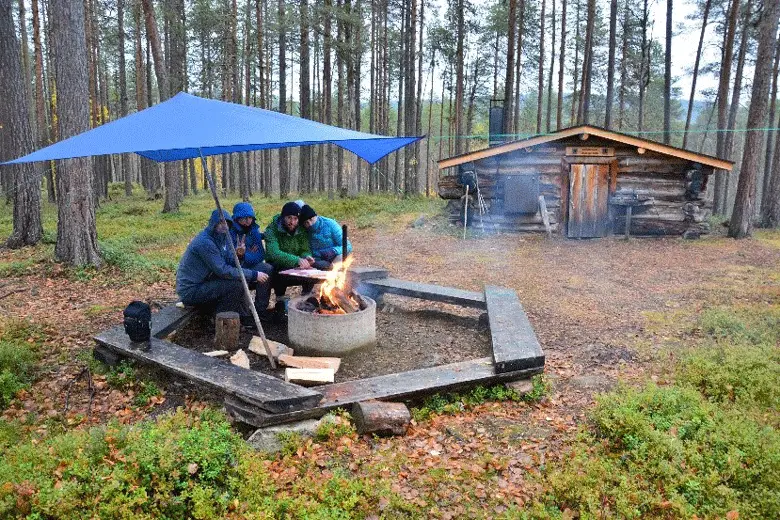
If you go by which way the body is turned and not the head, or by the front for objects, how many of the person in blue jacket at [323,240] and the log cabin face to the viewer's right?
0

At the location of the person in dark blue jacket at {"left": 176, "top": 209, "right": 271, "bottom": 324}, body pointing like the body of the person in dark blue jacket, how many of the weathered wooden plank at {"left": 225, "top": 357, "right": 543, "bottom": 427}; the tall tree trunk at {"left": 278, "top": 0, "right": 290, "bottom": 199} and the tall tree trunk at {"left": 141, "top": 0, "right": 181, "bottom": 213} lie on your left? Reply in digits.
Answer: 2

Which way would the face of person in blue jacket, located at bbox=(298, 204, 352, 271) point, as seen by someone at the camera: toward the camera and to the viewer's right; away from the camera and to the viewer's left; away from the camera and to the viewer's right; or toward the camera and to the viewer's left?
toward the camera and to the viewer's left

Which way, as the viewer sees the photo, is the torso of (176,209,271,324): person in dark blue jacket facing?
to the viewer's right

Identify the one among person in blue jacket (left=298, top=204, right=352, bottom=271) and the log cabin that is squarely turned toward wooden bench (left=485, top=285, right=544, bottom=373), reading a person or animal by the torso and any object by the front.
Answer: the log cabin

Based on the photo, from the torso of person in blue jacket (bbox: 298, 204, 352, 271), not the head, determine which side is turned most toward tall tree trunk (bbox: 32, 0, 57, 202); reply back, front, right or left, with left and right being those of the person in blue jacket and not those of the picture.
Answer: right

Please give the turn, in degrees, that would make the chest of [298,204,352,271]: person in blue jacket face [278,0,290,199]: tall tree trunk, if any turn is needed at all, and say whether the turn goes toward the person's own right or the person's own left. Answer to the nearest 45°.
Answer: approximately 135° to the person's own right

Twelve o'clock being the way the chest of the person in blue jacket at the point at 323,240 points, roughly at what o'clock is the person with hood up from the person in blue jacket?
The person with hood up is roughly at 1 o'clock from the person in blue jacket.

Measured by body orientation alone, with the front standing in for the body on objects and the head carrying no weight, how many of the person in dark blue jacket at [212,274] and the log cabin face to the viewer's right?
1

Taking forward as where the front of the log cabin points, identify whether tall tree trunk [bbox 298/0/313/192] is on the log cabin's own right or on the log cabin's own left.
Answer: on the log cabin's own right

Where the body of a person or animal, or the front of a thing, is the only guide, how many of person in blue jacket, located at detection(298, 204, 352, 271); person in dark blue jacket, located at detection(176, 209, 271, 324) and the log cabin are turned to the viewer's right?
1

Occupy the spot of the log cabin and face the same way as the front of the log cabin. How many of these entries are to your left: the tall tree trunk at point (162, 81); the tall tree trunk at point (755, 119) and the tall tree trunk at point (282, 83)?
1

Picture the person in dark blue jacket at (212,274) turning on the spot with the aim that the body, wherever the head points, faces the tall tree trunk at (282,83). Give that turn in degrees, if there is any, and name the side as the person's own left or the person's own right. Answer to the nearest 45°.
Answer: approximately 90° to the person's own left

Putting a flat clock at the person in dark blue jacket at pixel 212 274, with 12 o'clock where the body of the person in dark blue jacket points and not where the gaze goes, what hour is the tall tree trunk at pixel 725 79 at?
The tall tree trunk is roughly at 11 o'clock from the person in dark blue jacket.

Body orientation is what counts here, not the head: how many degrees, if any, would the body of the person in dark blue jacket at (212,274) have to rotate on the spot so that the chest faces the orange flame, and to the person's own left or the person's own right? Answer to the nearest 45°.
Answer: approximately 45° to the person's own right

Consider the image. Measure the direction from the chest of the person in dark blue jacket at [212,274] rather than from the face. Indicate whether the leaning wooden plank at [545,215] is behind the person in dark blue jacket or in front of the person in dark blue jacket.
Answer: in front
